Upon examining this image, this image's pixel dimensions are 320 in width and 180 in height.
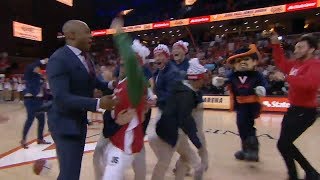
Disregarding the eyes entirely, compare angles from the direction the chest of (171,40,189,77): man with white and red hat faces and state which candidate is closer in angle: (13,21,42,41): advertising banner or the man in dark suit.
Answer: the man in dark suit

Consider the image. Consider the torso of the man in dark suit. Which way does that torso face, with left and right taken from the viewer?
facing to the right of the viewer

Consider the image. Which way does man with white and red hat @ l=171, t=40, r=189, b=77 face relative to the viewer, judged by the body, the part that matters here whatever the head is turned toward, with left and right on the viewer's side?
facing the viewer and to the left of the viewer

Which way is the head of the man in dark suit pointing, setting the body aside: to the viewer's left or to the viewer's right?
to the viewer's right

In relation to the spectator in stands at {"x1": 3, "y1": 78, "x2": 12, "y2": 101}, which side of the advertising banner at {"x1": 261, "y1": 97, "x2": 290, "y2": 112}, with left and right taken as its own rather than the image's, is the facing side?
right

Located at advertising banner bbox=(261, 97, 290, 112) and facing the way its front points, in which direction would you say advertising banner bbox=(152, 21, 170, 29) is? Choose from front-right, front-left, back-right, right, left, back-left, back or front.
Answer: back-right

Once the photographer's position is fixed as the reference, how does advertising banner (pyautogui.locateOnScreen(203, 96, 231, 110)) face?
facing the viewer

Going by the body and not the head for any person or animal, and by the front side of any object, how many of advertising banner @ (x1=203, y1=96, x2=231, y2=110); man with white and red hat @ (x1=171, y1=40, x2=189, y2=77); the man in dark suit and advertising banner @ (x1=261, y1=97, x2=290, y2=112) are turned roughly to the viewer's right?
1

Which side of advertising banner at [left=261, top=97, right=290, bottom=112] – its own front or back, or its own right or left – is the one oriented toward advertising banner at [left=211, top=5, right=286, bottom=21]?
back

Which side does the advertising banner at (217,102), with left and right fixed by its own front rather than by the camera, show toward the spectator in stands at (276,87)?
left
